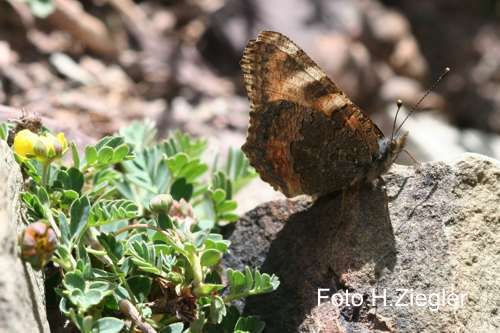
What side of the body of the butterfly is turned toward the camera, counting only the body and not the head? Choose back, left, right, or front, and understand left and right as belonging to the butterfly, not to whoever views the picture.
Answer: right

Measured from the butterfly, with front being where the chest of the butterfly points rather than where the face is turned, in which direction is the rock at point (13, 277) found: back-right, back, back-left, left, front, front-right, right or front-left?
back-right

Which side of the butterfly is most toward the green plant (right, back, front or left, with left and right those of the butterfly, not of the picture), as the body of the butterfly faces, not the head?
back
